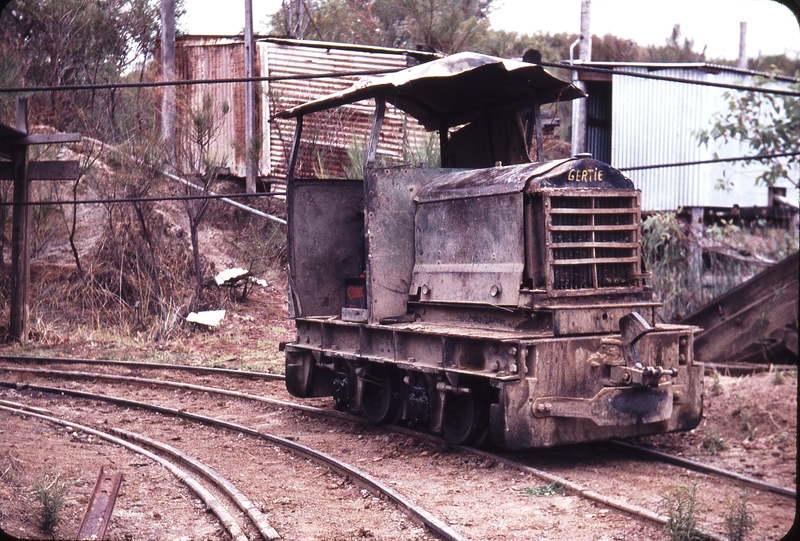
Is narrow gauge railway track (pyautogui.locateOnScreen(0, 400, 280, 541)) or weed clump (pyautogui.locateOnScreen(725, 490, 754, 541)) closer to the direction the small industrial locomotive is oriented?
the weed clump

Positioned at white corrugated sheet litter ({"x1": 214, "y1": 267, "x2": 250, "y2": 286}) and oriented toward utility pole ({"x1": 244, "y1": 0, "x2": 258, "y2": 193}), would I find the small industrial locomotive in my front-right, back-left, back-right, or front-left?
back-right

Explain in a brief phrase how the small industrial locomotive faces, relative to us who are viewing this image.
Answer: facing the viewer and to the right of the viewer

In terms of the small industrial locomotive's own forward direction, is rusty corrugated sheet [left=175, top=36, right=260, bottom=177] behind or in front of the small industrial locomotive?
behind

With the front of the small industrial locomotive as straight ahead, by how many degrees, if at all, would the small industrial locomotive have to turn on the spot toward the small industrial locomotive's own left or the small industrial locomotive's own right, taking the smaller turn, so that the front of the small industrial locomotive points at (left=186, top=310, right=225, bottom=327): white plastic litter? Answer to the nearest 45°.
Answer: approximately 180°

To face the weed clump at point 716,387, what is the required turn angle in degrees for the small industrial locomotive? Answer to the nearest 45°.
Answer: approximately 90° to its left

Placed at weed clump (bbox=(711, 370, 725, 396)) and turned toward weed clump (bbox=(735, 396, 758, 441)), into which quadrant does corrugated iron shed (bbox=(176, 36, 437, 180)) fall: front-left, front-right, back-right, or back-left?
back-right

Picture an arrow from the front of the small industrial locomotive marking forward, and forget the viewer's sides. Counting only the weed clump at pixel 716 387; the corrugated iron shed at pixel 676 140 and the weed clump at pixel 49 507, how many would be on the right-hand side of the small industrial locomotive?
1

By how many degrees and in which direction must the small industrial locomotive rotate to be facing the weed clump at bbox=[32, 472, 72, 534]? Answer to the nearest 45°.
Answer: approximately 90° to its right
